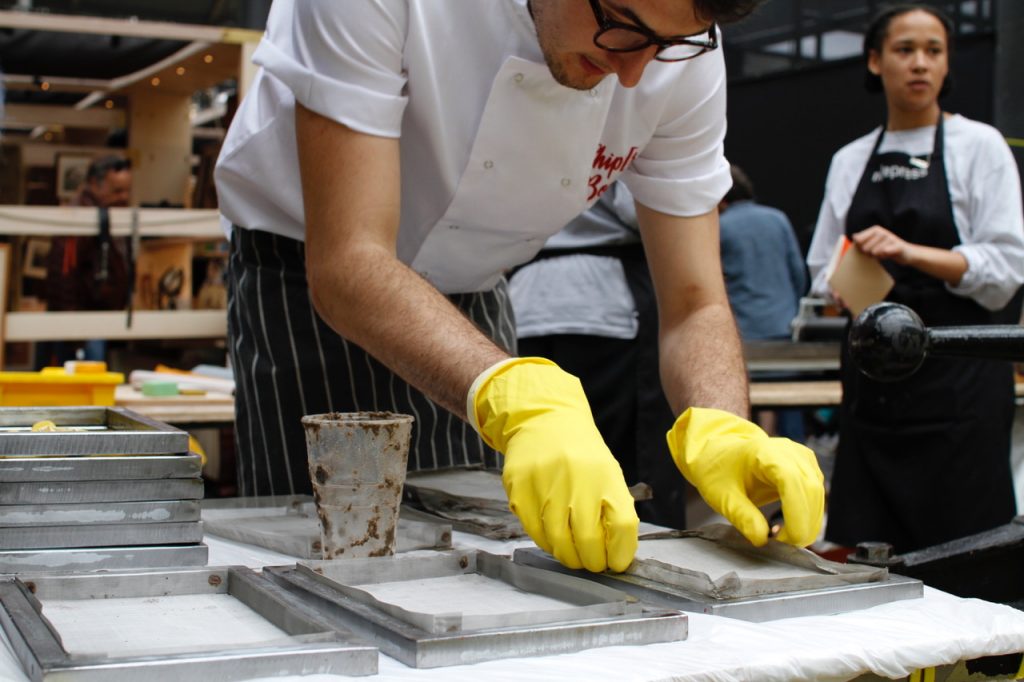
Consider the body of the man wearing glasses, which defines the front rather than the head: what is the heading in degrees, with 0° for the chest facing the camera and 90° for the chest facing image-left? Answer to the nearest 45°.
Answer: approximately 315°

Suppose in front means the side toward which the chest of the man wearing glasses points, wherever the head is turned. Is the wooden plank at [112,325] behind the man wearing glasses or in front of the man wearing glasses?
behind

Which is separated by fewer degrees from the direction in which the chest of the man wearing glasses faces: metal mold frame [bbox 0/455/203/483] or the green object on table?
the metal mold frame

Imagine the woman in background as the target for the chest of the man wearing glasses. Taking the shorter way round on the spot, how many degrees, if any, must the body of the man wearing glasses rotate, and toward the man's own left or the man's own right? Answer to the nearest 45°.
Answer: approximately 90° to the man's own left

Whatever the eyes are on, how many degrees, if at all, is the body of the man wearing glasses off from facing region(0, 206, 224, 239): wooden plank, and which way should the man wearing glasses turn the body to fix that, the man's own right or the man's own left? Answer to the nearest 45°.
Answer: approximately 180°

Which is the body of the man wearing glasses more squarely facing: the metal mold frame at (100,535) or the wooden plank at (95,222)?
the metal mold frame

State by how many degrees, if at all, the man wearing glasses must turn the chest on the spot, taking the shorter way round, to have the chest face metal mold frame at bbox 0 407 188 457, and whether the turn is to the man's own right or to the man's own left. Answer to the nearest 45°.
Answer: approximately 90° to the man's own right
